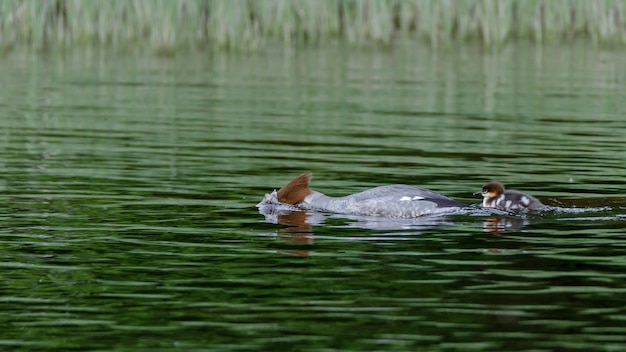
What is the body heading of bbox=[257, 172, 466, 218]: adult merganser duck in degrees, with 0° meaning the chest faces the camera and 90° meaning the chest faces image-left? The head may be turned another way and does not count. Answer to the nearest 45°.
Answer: approximately 90°
